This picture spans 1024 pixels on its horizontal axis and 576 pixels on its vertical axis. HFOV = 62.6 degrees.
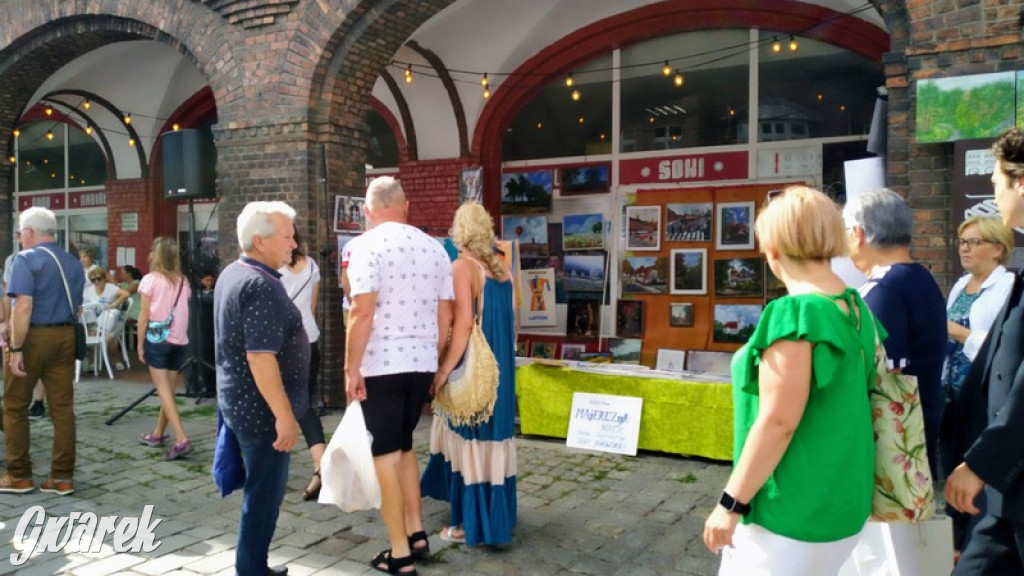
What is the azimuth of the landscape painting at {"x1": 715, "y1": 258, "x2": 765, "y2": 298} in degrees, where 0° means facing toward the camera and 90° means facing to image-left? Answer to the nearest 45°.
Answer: approximately 0°

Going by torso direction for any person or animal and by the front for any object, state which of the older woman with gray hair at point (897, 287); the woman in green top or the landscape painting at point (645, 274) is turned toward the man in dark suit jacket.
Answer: the landscape painting

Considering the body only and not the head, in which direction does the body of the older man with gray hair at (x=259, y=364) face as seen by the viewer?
to the viewer's right

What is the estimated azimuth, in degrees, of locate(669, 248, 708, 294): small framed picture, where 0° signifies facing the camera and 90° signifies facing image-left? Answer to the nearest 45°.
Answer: approximately 0°

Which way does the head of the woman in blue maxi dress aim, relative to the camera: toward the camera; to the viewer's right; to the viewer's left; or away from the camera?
away from the camera

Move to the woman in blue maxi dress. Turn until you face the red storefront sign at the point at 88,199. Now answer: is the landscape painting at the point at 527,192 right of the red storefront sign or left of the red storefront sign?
right

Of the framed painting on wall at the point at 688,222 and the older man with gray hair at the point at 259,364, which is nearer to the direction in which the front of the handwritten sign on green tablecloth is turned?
the older man with gray hair

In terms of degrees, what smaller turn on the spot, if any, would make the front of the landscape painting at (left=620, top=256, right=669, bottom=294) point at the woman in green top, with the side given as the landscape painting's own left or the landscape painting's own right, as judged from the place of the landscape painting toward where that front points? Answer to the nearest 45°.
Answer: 0° — it already faces them

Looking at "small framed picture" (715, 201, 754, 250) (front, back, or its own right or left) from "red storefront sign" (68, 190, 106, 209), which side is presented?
right
